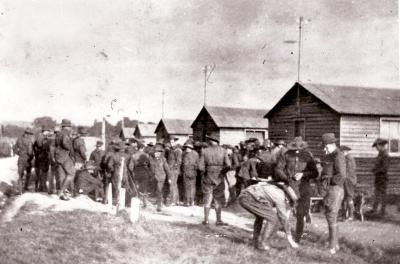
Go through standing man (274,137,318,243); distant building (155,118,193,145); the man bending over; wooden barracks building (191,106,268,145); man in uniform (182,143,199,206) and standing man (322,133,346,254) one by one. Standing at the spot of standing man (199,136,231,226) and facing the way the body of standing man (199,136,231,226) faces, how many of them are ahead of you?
3

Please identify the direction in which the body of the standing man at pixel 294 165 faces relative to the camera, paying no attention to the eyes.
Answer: toward the camera

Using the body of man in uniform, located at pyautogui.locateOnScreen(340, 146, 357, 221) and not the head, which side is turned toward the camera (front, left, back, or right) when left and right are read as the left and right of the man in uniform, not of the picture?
left

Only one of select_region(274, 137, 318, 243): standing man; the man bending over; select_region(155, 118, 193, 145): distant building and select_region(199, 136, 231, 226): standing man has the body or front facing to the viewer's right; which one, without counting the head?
the man bending over

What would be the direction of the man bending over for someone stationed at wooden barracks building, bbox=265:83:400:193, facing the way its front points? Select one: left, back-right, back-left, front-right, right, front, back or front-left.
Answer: front-left

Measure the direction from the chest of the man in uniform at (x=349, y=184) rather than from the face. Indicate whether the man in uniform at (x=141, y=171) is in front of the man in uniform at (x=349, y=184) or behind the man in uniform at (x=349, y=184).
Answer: in front

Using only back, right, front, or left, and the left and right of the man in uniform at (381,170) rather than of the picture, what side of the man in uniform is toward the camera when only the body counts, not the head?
left

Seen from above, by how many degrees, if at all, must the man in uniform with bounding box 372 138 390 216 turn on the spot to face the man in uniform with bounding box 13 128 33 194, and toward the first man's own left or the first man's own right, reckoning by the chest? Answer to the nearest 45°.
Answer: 0° — they already face them

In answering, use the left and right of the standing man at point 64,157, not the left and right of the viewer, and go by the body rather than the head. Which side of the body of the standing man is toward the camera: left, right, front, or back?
right

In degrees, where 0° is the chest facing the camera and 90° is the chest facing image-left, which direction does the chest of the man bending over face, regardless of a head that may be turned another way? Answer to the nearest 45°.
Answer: approximately 270°

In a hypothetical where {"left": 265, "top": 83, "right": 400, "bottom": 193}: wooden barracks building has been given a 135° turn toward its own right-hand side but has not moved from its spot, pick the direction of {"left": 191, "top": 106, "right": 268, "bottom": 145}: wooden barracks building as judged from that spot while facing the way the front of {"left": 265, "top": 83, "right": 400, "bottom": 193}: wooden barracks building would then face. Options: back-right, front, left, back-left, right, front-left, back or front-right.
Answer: front-left

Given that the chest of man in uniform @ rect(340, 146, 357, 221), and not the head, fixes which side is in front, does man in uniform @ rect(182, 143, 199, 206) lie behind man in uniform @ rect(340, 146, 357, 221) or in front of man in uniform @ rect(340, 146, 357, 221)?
in front

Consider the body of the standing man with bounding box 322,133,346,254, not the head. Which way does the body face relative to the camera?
to the viewer's left
